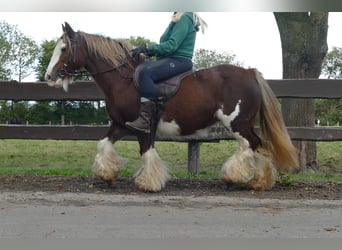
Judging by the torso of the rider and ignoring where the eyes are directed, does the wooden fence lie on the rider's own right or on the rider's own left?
on the rider's own right

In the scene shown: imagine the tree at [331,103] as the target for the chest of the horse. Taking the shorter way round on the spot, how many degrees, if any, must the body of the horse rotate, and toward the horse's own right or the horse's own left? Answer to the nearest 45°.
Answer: approximately 135° to the horse's own right

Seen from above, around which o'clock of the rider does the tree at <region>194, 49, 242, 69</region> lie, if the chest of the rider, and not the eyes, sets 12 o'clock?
The tree is roughly at 3 o'clock from the rider.

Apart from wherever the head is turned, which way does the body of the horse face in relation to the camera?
to the viewer's left

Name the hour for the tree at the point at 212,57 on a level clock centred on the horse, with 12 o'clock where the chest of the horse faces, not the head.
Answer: The tree is roughly at 3 o'clock from the horse.

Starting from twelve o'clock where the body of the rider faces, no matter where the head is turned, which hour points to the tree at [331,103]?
The tree is roughly at 4 o'clock from the rider.

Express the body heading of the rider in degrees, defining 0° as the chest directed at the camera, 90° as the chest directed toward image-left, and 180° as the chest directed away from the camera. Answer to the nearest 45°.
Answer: approximately 90°
